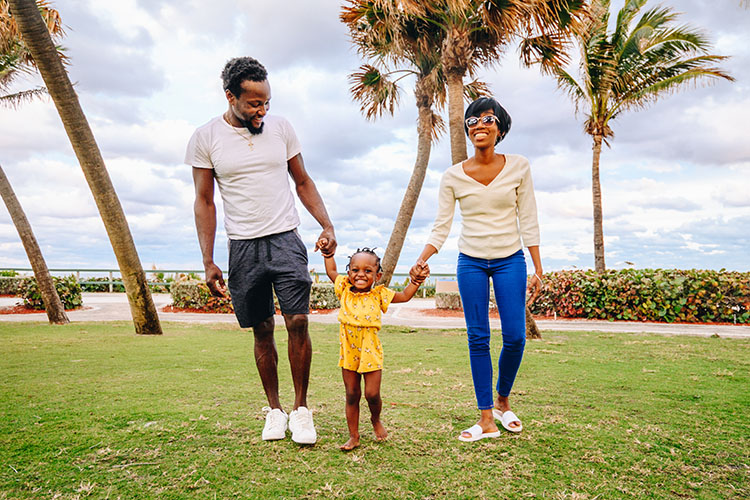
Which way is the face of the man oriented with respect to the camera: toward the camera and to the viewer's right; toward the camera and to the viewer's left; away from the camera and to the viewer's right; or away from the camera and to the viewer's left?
toward the camera and to the viewer's right

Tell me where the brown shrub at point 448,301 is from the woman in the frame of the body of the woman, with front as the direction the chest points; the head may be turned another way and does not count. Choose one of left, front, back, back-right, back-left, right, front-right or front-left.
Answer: back

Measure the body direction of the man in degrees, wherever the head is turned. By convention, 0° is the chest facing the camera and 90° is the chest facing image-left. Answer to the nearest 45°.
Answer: approximately 0°

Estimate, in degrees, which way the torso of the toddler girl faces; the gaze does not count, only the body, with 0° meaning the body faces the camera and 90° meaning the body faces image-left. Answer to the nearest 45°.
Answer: approximately 0°

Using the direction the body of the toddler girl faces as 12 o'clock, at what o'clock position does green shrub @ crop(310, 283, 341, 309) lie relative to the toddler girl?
The green shrub is roughly at 6 o'clock from the toddler girl.

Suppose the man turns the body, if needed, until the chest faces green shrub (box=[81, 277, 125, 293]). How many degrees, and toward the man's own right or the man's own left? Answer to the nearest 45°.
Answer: approximately 180°

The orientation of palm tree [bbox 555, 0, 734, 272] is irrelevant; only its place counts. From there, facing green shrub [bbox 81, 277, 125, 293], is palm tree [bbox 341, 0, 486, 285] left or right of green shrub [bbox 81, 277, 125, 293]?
left

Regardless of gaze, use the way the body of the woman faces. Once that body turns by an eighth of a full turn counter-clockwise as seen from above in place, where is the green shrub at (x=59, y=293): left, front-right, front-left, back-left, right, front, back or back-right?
back

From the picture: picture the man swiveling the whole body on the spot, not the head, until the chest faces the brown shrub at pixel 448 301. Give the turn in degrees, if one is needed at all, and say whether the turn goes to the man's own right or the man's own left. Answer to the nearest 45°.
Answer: approximately 135° to the man's own left

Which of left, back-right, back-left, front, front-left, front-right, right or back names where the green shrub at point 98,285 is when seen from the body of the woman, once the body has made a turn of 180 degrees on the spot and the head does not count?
front-left
